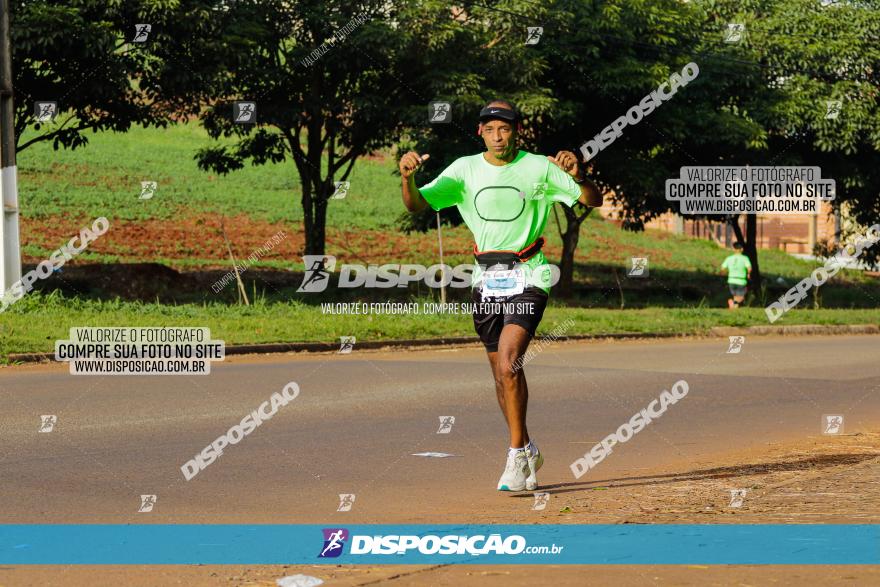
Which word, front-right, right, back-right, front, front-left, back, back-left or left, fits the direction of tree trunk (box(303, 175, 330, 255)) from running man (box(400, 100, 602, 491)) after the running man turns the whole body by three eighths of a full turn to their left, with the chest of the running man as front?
front-left

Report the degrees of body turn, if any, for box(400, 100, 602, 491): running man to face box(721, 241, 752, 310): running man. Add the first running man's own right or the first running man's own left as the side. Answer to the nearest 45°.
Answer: approximately 180°

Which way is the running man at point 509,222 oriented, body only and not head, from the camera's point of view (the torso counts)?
toward the camera
